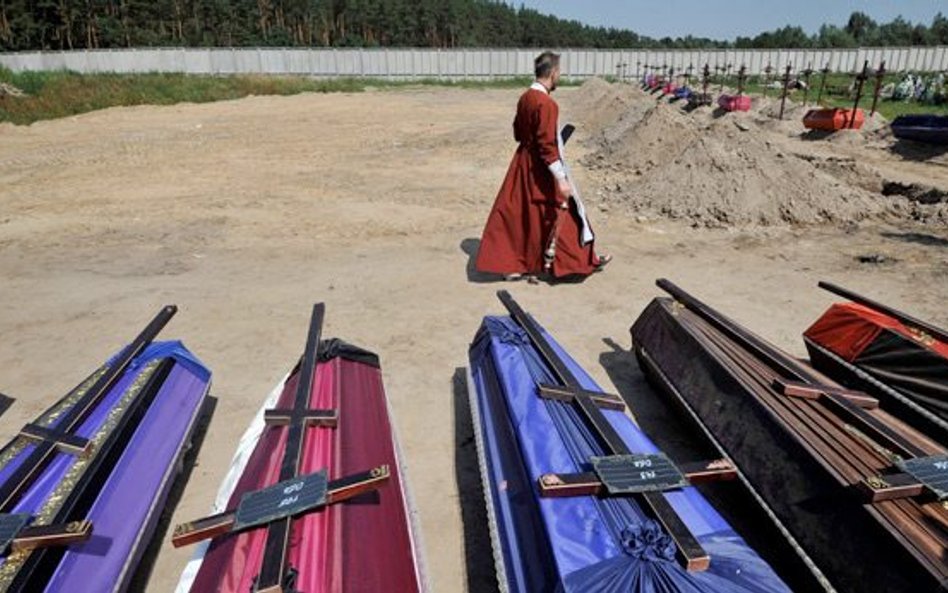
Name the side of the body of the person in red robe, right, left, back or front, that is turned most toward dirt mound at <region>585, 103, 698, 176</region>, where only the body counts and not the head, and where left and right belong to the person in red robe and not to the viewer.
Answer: left

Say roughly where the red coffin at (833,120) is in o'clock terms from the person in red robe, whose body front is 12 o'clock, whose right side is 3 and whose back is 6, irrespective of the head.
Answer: The red coffin is roughly at 10 o'clock from the person in red robe.

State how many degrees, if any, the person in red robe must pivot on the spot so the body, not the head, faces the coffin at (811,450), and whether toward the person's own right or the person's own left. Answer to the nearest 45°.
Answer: approximately 90° to the person's own right

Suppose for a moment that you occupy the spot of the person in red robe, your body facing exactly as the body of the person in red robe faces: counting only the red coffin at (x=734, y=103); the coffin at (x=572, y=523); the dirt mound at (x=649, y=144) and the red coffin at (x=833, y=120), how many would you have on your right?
1

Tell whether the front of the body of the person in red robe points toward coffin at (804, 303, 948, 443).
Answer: no

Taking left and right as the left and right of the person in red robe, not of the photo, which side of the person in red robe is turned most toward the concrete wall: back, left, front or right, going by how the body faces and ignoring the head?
left

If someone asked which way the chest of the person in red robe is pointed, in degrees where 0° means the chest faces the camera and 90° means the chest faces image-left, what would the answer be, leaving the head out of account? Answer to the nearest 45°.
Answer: approximately 270°

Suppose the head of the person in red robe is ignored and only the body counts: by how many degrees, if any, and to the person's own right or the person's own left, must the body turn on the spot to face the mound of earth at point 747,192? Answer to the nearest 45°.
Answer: approximately 45° to the person's own left

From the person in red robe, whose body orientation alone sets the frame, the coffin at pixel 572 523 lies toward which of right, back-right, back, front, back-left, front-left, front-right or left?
right

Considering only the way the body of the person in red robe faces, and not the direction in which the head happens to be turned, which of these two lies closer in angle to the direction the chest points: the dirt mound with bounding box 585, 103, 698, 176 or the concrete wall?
the dirt mound

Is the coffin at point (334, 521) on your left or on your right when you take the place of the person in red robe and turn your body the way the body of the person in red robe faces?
on your right

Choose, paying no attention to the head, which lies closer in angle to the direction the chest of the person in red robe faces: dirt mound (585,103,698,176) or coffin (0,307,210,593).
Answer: the dirt mound

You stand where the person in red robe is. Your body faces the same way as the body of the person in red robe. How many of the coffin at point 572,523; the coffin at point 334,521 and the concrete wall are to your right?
2

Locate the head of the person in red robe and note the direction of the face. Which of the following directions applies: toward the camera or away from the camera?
away from the camera
